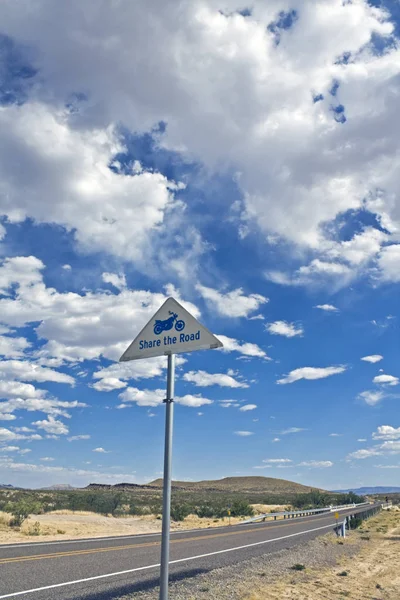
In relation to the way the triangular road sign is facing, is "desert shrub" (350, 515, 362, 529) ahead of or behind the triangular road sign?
behind

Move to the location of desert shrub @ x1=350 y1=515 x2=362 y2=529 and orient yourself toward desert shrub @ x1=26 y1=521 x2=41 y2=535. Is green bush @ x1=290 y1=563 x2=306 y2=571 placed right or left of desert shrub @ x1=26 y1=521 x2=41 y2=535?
left

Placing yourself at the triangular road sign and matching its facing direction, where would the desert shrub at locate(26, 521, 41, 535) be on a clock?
The desert shrub is roughly at 4 o'clock from the triangular road sign.

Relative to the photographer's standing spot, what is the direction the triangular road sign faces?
facing the viewer and to the left of the viewer
